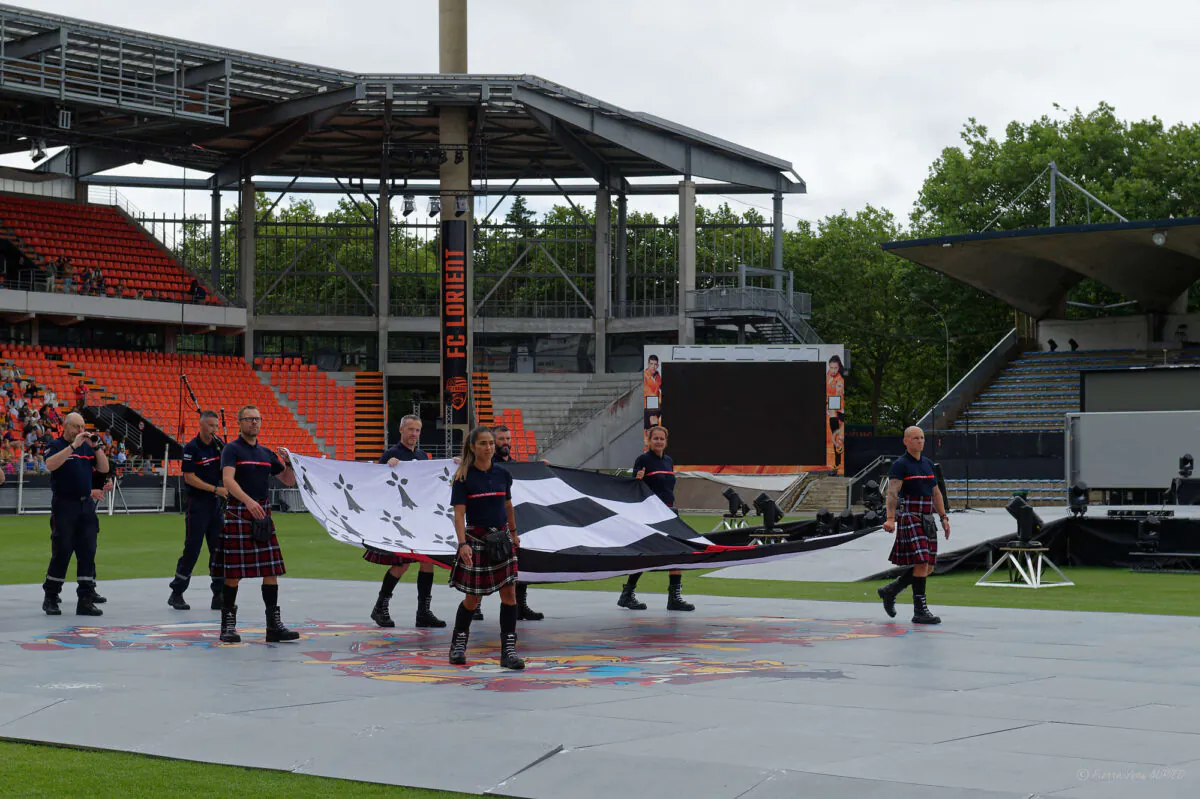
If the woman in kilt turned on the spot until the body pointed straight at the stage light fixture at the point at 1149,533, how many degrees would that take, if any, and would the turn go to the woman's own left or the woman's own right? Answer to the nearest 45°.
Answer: approximately 90° to the woman's own left

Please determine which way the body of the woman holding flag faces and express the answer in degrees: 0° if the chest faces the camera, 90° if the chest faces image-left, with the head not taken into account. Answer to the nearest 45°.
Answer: approximately 315°

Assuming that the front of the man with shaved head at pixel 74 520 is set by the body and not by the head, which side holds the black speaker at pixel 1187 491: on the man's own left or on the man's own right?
on the man's own left

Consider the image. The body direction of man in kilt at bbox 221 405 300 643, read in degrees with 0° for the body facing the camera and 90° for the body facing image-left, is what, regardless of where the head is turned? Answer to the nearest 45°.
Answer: approximately 315°

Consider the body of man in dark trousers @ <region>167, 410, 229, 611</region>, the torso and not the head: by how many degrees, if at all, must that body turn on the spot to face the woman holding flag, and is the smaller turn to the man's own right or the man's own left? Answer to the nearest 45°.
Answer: approximately 45° to the man's own left
